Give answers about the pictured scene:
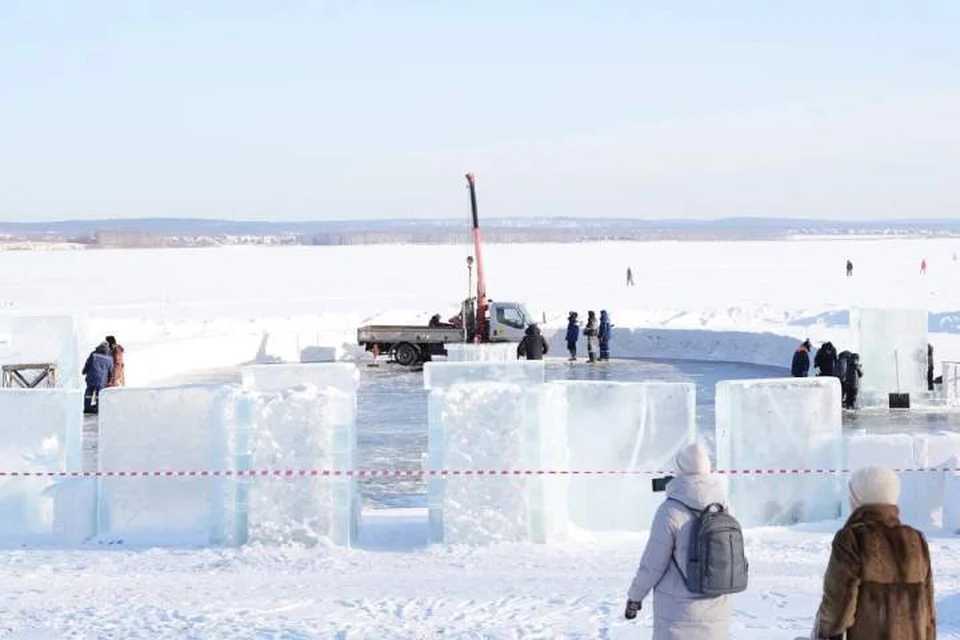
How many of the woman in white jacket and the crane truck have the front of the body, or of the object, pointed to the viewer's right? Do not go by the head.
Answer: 1

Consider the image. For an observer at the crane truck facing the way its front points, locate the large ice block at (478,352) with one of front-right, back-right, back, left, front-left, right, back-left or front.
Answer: right

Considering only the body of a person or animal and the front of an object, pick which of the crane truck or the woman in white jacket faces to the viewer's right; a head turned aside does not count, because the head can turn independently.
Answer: the crane truck

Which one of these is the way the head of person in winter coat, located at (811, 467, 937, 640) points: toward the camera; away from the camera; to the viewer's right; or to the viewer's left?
away from the camera

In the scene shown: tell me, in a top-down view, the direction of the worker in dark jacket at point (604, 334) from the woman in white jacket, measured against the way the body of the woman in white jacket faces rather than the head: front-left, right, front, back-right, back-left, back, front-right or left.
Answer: front-right

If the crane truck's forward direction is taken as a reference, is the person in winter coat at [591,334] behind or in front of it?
in front

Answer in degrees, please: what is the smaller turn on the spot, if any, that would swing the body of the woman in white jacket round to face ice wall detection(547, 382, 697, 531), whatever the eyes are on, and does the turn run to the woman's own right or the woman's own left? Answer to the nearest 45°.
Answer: approximately 45° to the woman's own right

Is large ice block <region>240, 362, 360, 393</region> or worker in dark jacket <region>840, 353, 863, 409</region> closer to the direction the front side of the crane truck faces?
the worker in dark jacket

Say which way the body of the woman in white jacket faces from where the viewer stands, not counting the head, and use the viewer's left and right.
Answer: facing away from the viewer and to the left of the viewer

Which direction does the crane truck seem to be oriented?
to the viewer's right

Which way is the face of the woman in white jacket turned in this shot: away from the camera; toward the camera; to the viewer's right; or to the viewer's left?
away from the camera

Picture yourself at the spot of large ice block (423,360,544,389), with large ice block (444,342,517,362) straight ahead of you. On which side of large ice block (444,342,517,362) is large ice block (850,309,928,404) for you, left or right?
right
